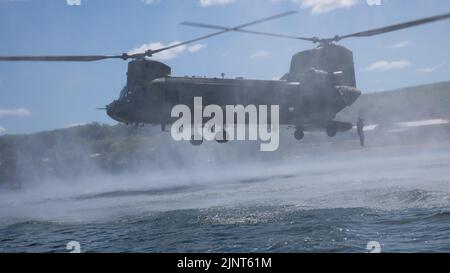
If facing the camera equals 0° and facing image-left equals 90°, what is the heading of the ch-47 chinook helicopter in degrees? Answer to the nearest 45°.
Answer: approximately 90°
